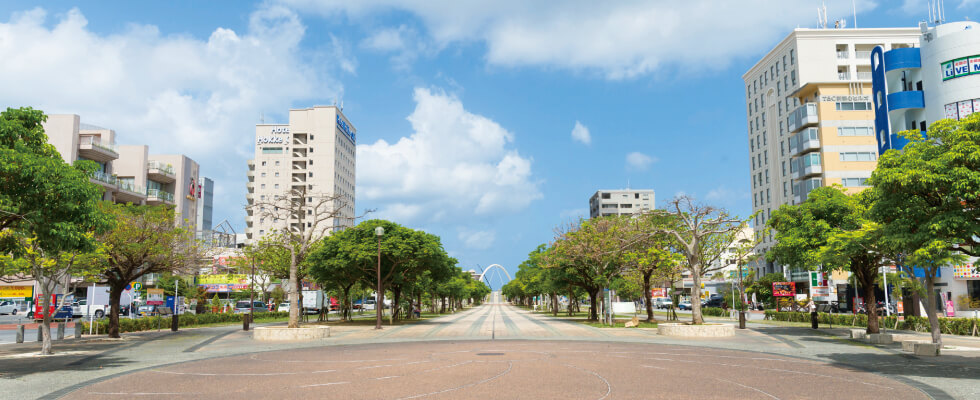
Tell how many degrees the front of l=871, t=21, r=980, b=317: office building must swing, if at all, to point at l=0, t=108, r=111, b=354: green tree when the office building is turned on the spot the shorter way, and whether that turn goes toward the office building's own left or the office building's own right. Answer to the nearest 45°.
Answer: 0° — it already faces it

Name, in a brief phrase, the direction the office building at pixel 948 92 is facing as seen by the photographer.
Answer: facing the viewer and to the left of the viewer

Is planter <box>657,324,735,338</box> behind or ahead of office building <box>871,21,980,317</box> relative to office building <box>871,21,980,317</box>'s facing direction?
ahead

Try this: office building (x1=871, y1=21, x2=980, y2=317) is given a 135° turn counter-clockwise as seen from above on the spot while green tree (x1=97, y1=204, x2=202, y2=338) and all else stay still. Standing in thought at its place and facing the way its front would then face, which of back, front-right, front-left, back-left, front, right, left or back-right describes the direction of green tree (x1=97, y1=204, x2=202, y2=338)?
back-right

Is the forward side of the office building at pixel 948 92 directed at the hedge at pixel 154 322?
yes

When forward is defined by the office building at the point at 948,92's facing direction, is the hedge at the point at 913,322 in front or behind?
in front

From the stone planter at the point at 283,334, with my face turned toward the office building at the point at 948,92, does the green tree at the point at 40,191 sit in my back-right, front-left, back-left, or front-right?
back-right

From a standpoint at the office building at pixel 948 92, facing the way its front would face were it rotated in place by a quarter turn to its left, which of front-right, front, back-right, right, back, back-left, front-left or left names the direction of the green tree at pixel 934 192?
front-right
